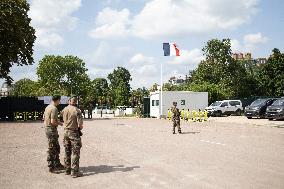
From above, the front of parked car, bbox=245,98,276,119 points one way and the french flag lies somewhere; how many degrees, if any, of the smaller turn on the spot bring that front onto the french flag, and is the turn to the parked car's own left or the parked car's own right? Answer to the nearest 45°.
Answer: approximately 45° to the parked car's own right

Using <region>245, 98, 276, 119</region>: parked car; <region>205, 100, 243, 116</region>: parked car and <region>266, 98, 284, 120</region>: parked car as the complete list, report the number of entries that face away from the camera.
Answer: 0

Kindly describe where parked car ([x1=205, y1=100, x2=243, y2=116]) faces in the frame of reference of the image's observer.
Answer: facing the viewer and to the left of the viewer

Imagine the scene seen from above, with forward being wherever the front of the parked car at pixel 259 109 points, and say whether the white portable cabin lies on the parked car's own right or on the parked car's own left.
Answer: on the parked car's own right

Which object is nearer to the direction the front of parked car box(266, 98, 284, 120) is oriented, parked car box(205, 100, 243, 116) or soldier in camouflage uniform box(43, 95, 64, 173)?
the soldier in camouflage uniform

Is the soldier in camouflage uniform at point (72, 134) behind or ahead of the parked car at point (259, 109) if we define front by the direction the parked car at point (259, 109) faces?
ahead

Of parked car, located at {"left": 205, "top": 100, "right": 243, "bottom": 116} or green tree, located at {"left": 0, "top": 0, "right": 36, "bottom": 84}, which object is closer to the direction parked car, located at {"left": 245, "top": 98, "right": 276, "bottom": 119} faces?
the green tree

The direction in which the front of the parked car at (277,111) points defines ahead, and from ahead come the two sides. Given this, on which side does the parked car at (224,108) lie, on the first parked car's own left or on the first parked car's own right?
on the first parked car's own right

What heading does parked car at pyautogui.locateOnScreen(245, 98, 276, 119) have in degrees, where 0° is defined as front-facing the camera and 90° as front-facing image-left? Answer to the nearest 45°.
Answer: approximately 45°

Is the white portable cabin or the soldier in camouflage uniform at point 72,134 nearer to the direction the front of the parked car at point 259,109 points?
the soldier in camouflage uniform

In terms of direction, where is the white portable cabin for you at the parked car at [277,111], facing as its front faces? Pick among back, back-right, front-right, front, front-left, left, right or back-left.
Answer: right

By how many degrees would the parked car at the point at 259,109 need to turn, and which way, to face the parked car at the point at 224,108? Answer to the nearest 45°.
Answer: approximately 90° to its right

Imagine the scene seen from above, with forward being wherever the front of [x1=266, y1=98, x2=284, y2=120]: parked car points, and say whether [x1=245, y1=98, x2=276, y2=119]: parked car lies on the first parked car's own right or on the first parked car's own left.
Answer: on the first parked car's own right
